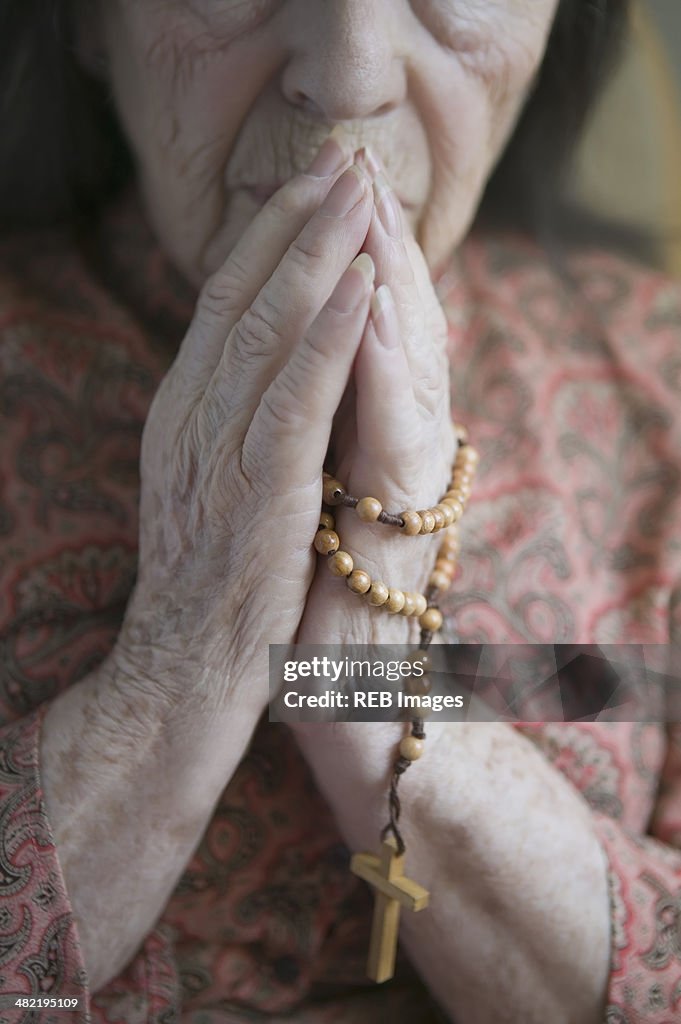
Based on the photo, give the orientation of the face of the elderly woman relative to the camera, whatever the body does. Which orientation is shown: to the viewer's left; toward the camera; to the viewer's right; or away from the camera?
toward the camera

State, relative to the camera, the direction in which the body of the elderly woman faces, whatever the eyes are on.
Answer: toward the camera
